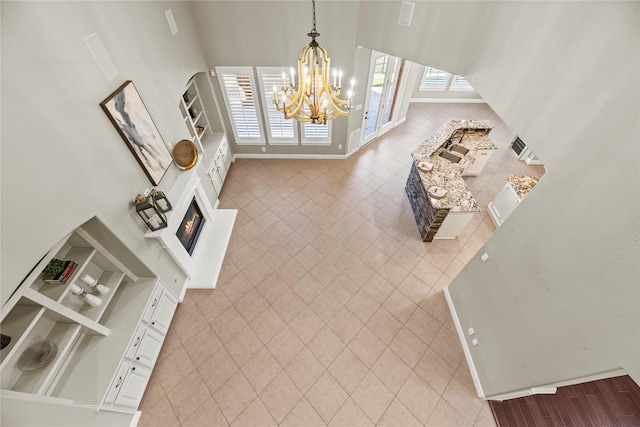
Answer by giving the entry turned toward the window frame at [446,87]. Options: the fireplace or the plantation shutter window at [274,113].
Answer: the fireplace

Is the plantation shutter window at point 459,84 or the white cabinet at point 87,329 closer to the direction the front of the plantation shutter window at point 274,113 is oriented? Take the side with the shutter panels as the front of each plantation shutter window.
the white cabinet

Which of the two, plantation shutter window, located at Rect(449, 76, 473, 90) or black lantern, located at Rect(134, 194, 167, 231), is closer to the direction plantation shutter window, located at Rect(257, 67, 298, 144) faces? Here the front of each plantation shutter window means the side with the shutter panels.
the black lantern

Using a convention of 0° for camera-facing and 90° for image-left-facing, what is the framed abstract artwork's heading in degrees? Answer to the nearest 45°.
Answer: approximately 315°

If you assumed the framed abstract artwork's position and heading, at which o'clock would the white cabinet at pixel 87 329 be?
The white cabinet is roughly at 3 o'clock from the framed abstract artwork.

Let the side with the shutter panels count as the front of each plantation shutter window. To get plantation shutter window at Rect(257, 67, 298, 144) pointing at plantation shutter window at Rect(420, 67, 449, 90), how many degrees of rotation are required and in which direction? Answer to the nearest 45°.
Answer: approximately 135° to its left

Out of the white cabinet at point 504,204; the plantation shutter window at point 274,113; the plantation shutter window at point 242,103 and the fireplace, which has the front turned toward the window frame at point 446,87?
the fireplace

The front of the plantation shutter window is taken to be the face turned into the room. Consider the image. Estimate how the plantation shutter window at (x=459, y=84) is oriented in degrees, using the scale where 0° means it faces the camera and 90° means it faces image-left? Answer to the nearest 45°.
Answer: approximately 0°

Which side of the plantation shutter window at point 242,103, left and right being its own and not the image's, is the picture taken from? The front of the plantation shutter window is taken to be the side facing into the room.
front

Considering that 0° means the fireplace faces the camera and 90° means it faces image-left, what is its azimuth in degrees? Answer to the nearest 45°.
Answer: approximately 270°

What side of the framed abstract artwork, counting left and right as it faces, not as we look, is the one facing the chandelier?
front

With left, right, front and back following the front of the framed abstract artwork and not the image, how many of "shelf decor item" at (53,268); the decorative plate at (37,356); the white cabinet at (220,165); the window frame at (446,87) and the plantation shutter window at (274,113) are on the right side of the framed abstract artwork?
2

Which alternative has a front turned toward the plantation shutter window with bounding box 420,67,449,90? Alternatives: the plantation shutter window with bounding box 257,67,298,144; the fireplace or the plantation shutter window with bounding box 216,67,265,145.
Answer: the fireplace

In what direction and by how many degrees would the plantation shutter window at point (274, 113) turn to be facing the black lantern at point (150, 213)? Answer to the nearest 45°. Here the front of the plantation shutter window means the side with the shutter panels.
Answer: approximately 45° to its right

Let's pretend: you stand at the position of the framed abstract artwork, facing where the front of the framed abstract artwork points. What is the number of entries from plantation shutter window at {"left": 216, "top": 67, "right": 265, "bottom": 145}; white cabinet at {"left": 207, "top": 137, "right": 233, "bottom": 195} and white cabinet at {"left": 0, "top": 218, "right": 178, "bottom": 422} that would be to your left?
2

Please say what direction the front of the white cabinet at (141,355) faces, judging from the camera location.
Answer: facing to the right of the viewer
